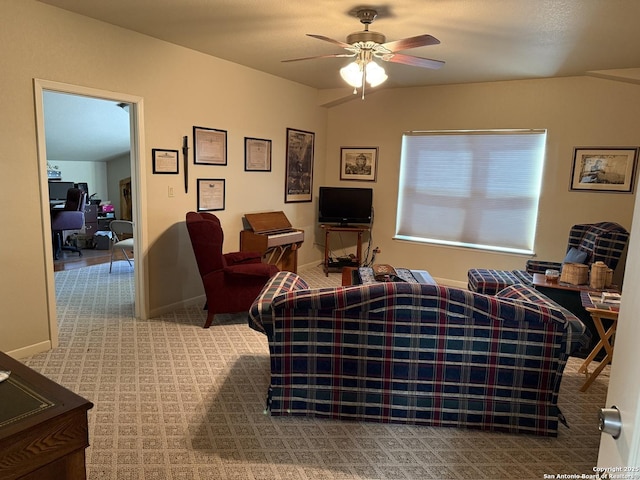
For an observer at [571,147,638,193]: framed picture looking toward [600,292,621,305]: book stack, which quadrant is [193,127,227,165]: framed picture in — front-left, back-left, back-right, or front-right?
front-right

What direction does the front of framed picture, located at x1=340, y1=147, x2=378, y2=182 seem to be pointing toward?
toward the camera

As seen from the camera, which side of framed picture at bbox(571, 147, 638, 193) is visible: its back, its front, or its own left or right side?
front

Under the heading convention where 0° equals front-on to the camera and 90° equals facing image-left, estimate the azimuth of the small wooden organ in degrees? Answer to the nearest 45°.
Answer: approximately 315°

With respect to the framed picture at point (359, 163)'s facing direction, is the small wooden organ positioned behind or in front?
in front

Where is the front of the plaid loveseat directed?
away from the camera

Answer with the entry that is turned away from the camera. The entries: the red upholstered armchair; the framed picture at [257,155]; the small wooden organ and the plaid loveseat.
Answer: the plaid loveseat

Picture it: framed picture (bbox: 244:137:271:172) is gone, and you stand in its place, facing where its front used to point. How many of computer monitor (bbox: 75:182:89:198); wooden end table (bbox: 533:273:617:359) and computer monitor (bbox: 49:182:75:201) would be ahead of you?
1

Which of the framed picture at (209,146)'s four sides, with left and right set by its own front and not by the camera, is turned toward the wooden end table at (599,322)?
front

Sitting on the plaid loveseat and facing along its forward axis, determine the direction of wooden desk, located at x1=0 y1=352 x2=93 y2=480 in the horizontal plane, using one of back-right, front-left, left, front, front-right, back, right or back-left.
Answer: back-left

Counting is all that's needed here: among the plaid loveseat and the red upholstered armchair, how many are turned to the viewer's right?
1

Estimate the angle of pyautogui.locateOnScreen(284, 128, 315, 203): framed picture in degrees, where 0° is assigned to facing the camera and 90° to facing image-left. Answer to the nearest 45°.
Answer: approximately 315°

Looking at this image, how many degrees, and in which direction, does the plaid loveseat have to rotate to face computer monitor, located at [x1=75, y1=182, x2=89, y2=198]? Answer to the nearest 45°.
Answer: approximately 45° to its left

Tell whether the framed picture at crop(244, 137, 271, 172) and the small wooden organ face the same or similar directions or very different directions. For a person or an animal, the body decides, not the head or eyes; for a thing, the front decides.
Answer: same or similar directions

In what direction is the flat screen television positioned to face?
toward the camera

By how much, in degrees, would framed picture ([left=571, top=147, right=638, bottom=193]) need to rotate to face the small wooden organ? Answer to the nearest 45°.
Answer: approximately 45° to its right
